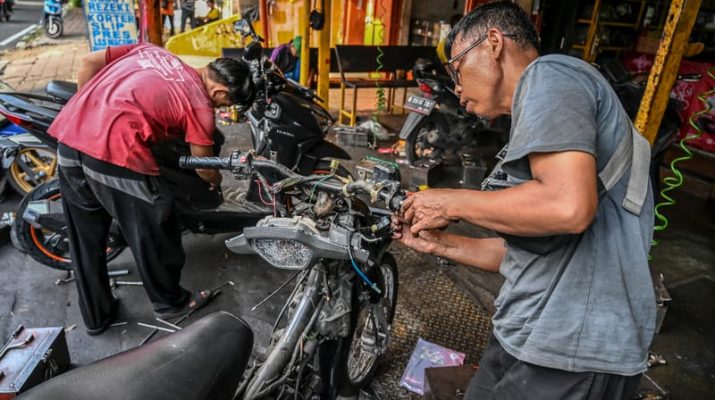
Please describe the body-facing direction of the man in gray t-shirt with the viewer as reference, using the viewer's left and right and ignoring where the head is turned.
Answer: facing to the left of the viewer

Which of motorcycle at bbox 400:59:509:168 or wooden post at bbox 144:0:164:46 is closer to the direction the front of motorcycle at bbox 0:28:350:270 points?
the motorcycle

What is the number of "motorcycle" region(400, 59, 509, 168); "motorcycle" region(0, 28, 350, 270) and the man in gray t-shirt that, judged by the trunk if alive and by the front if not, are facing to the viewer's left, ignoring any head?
1

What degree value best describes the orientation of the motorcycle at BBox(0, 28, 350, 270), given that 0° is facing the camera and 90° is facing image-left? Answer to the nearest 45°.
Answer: approximately 270°

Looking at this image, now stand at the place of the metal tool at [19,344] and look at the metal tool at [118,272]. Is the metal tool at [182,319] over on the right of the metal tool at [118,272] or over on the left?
right

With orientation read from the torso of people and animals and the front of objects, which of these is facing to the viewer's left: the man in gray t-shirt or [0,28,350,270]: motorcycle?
the man in gray t-shirt

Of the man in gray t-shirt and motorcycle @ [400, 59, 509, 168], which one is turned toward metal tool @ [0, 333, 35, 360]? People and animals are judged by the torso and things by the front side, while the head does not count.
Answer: the man in gray t-shirt

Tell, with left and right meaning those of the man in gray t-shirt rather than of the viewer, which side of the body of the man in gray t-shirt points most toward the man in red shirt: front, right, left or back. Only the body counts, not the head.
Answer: front

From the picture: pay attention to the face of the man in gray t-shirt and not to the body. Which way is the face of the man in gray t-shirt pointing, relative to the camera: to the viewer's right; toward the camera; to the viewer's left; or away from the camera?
to the viewer's left

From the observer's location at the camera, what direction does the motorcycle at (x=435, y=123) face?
facing away from the viewer and to the right of the viewer

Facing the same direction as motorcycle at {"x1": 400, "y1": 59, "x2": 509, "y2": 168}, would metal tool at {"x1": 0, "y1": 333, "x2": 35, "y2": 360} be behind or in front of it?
behind
